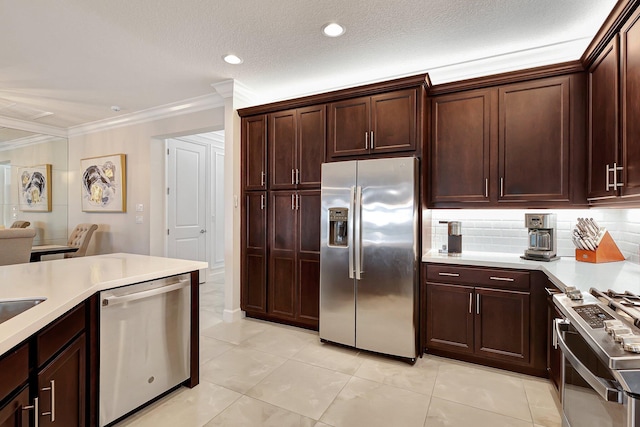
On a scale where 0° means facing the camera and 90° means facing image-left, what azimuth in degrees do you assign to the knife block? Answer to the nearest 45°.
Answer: approximately 45°

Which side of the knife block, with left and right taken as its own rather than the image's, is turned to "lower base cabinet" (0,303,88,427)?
front

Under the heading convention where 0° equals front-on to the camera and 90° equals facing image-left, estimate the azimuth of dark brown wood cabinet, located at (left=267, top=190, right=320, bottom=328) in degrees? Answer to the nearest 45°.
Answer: approximately 45°

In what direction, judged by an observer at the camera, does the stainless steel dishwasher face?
facing the viewer and to the right of the viewer

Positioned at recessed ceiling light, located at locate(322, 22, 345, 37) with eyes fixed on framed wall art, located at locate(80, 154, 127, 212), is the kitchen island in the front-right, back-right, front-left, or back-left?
front-left

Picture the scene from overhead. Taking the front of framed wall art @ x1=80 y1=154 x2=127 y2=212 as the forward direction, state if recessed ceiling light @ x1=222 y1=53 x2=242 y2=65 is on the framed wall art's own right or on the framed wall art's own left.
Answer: on the framed wall art's own left

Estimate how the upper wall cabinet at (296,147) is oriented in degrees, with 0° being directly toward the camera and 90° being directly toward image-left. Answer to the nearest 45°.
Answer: approximately 45°

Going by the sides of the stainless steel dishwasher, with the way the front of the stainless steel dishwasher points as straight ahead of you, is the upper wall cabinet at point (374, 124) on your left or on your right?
on your left

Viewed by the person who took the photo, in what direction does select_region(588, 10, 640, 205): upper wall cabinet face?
facing to the left of the viewer

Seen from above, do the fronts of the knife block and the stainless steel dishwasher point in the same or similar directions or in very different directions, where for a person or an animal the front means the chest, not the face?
very different directions

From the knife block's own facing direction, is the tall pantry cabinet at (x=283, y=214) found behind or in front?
in front

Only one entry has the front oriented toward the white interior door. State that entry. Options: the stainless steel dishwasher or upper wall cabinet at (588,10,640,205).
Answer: the upper wall cabinet

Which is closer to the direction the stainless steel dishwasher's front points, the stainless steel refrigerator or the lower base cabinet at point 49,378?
the stainless steel refrigerator

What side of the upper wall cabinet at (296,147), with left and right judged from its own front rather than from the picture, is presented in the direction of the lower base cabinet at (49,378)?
front

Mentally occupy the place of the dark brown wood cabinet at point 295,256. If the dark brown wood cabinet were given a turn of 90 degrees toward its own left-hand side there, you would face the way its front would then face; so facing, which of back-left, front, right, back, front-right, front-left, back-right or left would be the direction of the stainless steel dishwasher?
right

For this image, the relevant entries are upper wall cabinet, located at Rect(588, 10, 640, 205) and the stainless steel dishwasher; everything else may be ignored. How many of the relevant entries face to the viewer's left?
1
